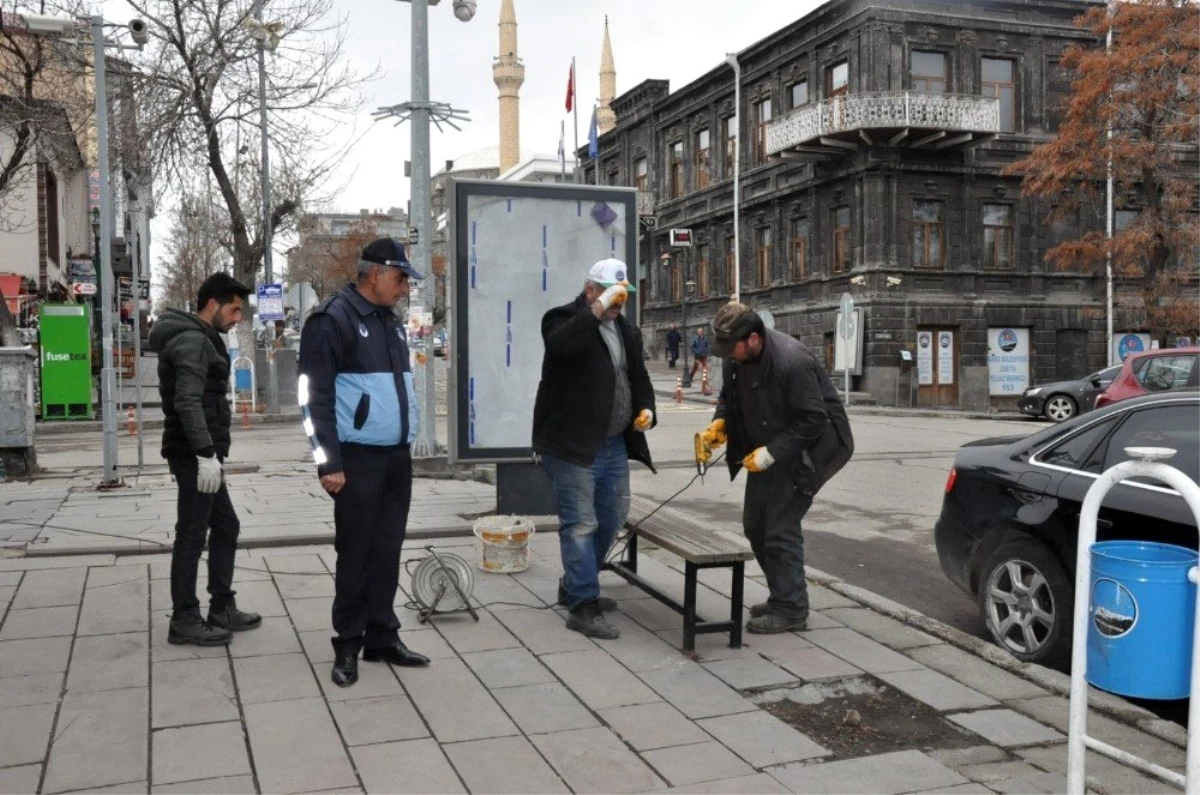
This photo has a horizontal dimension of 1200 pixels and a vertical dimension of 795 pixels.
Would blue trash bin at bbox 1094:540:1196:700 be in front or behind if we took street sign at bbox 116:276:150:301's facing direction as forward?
in front

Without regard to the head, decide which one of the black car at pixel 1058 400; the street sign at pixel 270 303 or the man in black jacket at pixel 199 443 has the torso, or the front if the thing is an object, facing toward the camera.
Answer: the street sign

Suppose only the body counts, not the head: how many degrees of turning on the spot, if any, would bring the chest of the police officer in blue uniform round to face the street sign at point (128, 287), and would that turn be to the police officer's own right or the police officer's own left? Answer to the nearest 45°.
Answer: approximately 135° to the police officer's own left

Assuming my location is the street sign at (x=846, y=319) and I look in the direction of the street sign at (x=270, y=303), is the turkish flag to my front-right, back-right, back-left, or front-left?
front-right

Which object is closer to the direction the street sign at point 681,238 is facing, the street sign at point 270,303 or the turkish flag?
the street sign

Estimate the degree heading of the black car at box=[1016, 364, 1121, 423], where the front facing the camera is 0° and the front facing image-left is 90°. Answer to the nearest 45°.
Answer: approximately 90°

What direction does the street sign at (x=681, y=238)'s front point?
toward the camera

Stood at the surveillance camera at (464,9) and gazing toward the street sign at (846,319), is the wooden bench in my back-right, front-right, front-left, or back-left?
back-right

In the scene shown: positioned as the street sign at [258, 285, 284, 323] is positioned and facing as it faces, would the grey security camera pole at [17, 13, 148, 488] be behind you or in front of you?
in front

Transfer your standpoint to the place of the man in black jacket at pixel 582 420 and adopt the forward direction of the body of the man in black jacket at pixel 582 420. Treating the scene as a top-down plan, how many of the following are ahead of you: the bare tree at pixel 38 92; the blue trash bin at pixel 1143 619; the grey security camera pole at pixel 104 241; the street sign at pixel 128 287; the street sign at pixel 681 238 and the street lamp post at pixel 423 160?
1

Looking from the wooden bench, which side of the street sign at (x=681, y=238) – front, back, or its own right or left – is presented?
front

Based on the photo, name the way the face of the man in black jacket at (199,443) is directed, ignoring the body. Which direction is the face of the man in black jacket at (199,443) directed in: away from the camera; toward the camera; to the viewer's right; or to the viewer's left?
to the viewer's right

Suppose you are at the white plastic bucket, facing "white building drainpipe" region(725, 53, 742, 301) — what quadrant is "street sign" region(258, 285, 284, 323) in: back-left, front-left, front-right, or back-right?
front-left

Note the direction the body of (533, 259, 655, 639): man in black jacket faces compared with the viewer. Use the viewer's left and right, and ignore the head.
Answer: facing the viewer and to the right of the viewer

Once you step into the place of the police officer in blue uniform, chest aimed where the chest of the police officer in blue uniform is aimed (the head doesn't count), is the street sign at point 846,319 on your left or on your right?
on your left

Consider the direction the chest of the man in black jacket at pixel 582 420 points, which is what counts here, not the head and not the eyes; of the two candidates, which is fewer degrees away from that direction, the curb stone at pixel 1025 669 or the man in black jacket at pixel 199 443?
the curb stone

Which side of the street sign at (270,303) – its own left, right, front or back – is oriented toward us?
front
